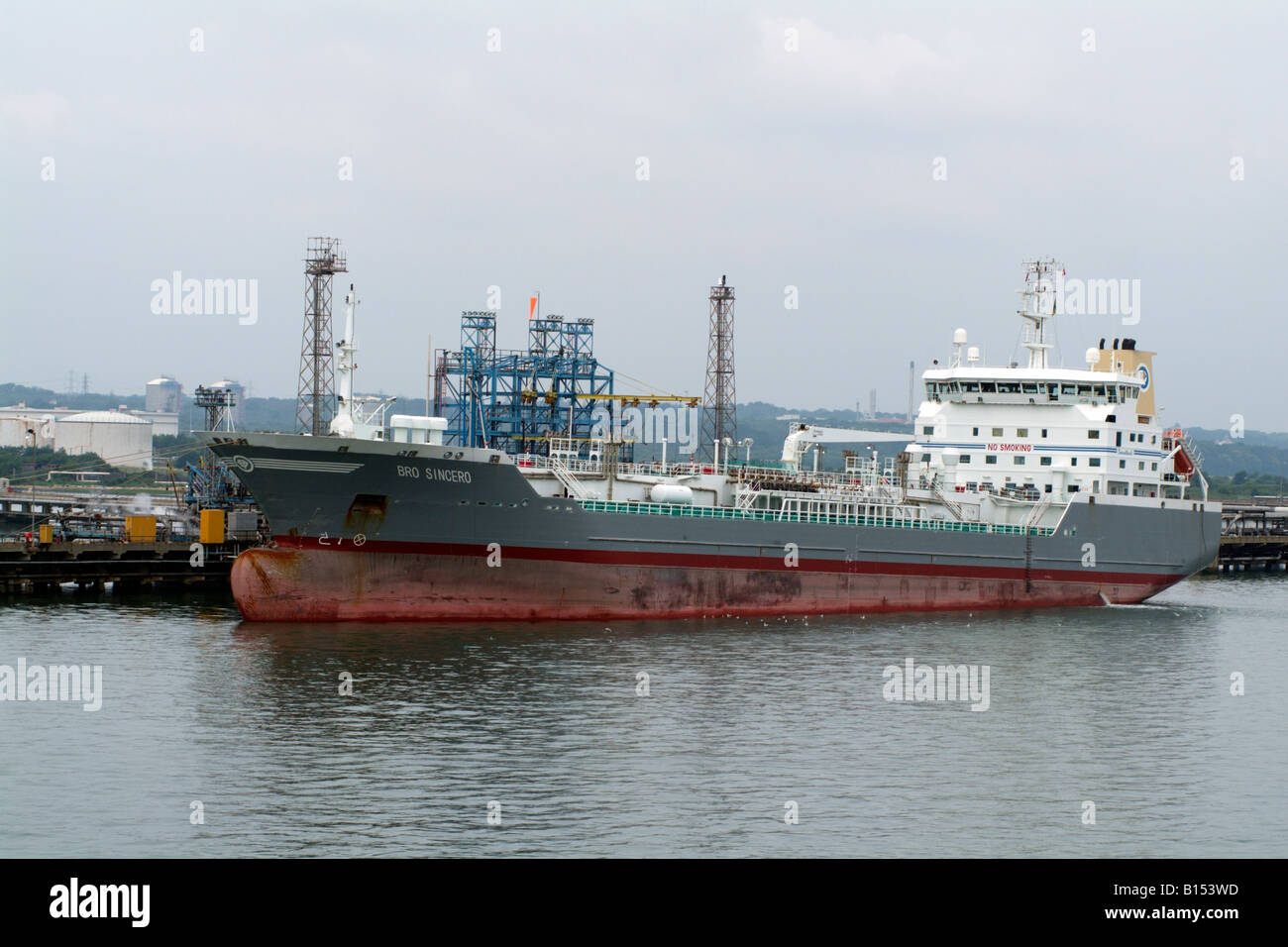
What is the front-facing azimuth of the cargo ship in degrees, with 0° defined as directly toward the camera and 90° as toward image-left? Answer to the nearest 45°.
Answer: approximately 45°

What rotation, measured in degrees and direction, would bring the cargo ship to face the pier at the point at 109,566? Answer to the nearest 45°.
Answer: approximately 45° to its right
